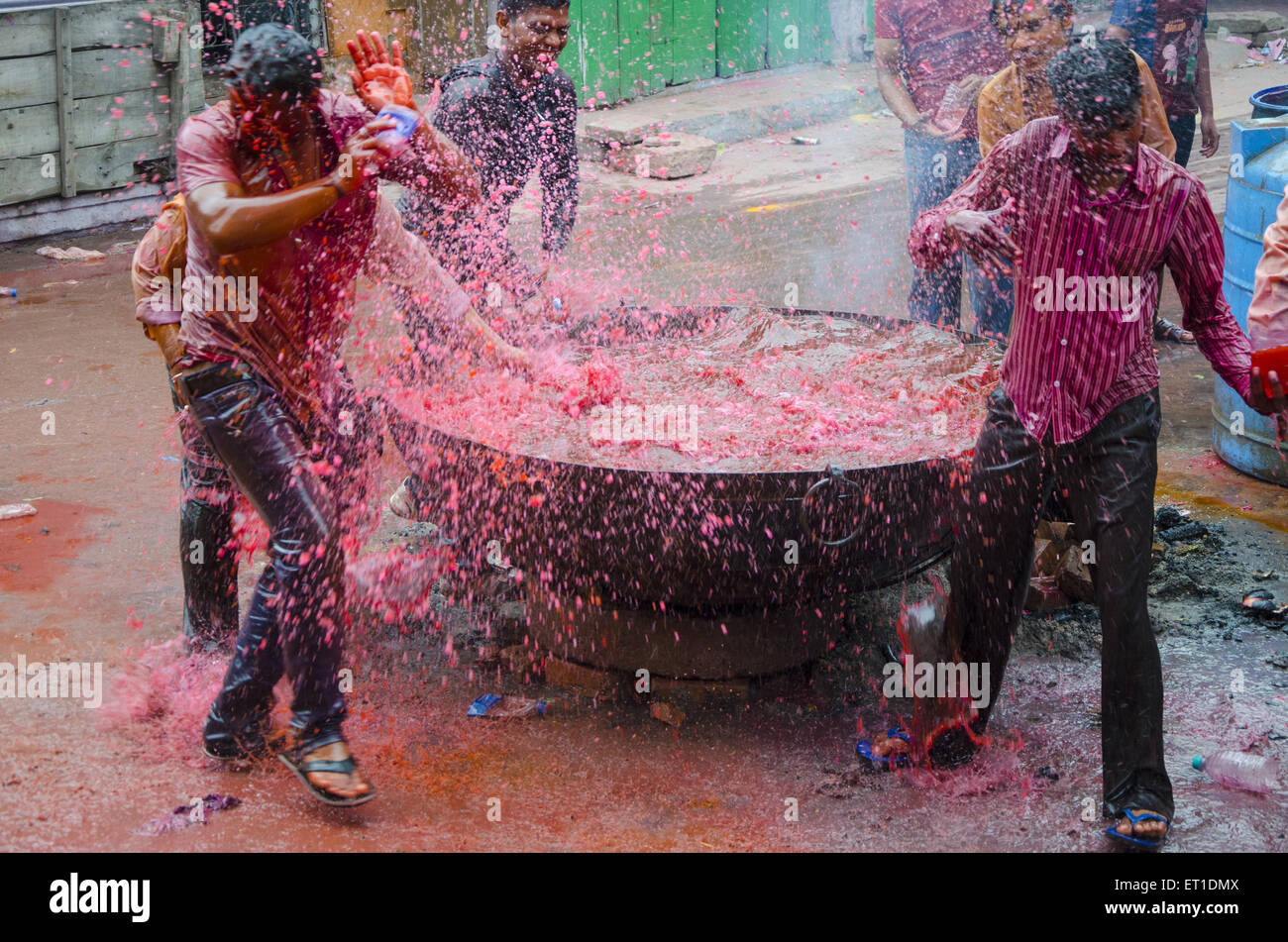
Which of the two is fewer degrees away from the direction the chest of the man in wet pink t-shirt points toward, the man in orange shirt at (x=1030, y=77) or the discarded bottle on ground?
the discarded bottle on ground

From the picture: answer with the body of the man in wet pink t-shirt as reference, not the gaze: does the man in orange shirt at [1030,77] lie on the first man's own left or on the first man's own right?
on the first man's own left

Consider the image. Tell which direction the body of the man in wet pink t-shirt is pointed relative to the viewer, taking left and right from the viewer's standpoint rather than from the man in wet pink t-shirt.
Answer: facing the viewer and to the right of the viewer

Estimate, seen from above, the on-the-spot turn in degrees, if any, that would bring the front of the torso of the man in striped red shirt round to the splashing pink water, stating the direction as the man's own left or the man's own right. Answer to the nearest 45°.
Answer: approximately 135° to the man's own right

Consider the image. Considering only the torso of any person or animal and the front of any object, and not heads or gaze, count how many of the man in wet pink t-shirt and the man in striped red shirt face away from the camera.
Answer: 0

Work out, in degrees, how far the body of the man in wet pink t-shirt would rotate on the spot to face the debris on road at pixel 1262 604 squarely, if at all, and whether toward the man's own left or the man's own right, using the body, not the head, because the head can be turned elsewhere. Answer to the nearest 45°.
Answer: approximately 45° to the man's own left

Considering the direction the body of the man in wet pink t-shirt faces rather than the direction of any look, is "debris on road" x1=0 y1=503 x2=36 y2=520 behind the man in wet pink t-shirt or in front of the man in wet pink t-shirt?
behind

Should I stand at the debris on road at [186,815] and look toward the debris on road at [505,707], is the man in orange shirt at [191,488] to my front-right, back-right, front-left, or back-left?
front-left

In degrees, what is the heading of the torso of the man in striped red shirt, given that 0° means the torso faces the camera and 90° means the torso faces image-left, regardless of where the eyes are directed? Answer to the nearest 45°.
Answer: approximately 0°
